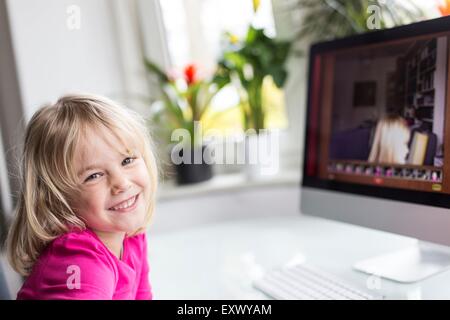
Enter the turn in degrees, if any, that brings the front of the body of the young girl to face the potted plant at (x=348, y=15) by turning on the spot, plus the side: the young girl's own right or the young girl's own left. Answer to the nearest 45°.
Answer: approximately 90° to the young girl's own left

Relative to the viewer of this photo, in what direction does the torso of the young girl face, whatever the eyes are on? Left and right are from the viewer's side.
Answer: facing the viewer and to the right of the viewer

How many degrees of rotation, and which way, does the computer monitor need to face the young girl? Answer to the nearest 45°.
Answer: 0° — it already faces them

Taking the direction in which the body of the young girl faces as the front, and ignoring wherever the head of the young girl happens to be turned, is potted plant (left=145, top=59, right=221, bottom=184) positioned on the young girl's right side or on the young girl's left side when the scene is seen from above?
on the young girl's left side

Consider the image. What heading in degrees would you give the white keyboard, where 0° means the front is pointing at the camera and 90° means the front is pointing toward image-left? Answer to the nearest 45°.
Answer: approximately 45°

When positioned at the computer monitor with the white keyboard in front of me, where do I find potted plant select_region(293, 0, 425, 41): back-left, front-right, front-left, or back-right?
back-right
